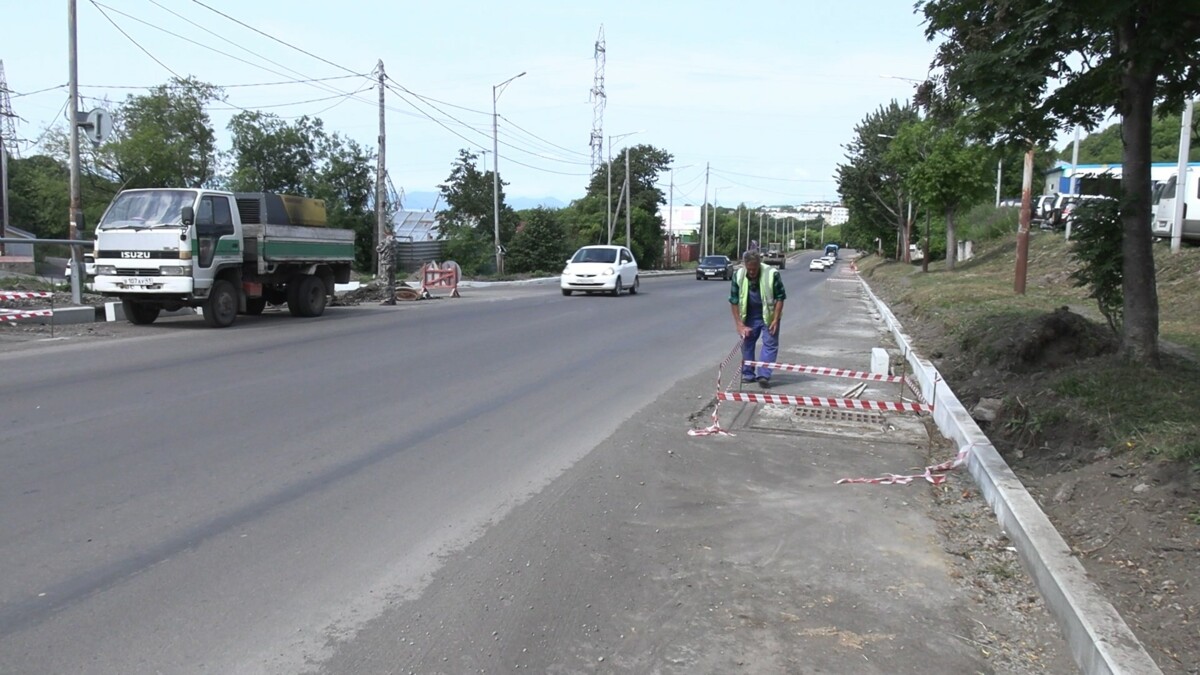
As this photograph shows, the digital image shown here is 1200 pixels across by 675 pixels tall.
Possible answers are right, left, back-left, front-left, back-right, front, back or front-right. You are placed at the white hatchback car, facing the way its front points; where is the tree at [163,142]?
back-right

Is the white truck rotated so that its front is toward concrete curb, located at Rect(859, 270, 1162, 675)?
no

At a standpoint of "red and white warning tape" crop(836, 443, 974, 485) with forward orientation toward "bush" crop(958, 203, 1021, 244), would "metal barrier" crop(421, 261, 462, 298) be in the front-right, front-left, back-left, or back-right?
front-left

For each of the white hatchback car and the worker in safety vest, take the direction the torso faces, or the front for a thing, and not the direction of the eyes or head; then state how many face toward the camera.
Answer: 2

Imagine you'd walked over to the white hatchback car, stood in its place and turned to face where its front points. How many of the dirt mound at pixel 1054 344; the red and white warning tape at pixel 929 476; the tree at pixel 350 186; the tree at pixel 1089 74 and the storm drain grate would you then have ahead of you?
4

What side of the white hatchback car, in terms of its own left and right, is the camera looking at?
front

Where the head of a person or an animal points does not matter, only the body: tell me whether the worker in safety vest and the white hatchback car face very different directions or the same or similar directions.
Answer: same or similar directions

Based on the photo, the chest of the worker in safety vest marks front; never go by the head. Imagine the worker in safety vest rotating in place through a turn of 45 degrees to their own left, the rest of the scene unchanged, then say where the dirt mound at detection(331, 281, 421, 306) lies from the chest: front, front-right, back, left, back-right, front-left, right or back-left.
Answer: back

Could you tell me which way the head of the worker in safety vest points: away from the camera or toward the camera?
toward the camera

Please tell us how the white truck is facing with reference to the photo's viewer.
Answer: facing the viewer and to the left of the viewer

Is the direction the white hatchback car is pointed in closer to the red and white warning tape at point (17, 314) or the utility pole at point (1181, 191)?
the red and white warning tape

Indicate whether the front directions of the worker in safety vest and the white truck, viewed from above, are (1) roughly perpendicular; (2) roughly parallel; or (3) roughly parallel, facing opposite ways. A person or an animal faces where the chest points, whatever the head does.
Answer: roughly parallel

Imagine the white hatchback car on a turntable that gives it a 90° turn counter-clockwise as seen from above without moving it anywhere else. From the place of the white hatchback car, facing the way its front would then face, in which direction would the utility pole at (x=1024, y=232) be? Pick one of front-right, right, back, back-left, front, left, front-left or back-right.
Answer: front-right

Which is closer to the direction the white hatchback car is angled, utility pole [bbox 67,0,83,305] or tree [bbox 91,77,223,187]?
the utility pole

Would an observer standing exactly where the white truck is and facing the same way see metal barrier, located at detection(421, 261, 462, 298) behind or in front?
behind

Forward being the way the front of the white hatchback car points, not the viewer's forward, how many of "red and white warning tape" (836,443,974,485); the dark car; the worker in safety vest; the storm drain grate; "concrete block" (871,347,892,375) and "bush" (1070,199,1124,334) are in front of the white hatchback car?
5

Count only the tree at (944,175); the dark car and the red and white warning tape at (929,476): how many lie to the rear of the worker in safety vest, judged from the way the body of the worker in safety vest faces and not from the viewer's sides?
2
